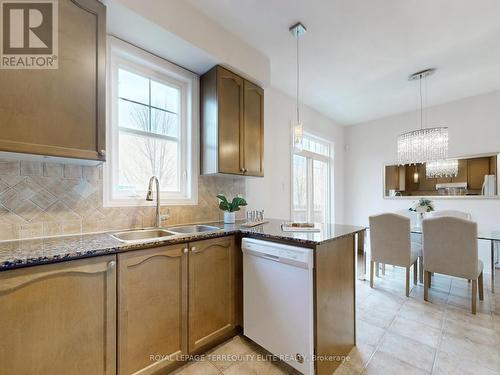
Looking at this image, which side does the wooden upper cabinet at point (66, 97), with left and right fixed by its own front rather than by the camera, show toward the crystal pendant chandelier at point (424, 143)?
left

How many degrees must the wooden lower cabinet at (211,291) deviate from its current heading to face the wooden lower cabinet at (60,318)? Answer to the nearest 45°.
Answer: approximately 90° to its right

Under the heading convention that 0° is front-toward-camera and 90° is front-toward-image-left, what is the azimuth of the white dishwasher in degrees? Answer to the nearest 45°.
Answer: approximately 45°

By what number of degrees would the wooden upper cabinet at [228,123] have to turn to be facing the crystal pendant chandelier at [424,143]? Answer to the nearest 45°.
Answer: approximately 45° to its left

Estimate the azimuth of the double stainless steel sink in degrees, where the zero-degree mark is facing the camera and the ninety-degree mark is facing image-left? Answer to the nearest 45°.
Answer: approximately 315°

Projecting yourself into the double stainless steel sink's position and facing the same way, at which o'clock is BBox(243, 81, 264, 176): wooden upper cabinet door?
The wooden upper cabinet door is roughly at 10 o'clock from the double stainless steel sink.

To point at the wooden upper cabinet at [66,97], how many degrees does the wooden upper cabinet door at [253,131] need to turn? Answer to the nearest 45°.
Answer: approximately 90° to its right

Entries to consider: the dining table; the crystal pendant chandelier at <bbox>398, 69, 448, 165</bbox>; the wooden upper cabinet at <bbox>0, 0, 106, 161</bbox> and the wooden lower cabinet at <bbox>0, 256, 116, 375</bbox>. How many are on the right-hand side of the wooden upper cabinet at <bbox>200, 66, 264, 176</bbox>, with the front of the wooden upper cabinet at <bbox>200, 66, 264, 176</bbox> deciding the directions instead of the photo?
2
